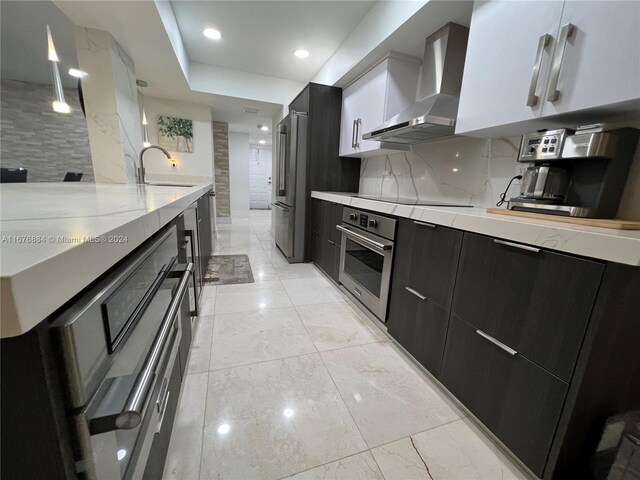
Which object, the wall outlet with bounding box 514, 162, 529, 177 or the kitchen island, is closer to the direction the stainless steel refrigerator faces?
the kitchen island

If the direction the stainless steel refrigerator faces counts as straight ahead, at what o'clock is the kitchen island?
The kitchen island is roughly at 9 o'clock from the stainless steel refrigerator.

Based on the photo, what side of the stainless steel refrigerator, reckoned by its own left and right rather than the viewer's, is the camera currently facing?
left

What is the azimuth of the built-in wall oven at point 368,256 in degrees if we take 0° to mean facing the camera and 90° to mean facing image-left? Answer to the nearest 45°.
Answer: approximately 45°

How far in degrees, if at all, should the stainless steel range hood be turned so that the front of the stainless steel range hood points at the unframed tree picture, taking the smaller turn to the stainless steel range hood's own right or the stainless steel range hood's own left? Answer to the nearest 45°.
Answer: approximately 45° to the stainless steel range hood's own right

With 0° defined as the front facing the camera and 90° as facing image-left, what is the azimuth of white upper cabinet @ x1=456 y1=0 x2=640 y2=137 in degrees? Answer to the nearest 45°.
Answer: approximately 45°

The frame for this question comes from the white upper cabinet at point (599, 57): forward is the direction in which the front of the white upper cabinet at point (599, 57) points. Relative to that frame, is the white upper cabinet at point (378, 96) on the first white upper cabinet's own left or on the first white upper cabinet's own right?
on the first white upper cabinet's own right

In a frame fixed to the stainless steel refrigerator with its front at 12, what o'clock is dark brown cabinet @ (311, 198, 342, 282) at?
The dark brown cabinet is roughly at 8 o'clock from the stainless steel refrigerator.

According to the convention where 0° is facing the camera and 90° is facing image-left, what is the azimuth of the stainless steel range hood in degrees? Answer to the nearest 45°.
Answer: approximately 45°

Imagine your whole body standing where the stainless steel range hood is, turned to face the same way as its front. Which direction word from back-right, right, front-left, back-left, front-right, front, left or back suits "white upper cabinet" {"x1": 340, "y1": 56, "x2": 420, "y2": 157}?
right

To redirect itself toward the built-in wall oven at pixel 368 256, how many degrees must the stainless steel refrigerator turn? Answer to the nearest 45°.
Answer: approximately 90° to its left

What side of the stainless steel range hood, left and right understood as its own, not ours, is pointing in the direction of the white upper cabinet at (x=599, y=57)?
left

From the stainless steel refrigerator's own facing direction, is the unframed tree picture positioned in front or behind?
in front

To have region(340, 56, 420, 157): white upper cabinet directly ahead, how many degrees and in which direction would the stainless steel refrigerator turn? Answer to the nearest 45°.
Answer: approximately 135° to its left
